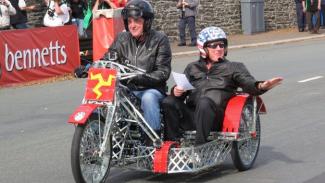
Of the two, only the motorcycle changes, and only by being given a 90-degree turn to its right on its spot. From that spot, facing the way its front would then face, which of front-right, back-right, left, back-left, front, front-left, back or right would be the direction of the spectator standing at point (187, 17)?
front-right

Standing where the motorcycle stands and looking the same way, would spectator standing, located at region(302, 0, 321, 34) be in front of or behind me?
behind

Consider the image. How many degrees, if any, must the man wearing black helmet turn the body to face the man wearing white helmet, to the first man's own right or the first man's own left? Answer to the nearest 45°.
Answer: approximately 135° to the first man's own left

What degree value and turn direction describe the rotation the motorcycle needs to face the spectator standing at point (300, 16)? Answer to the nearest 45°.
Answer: approximately 135° to its right

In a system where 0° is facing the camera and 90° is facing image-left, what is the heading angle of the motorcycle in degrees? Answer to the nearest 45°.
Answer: approximately 45°

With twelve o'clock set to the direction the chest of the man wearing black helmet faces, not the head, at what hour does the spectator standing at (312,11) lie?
The spectator standing is roughly at 5 o'clock from the man wearing black helmet.
